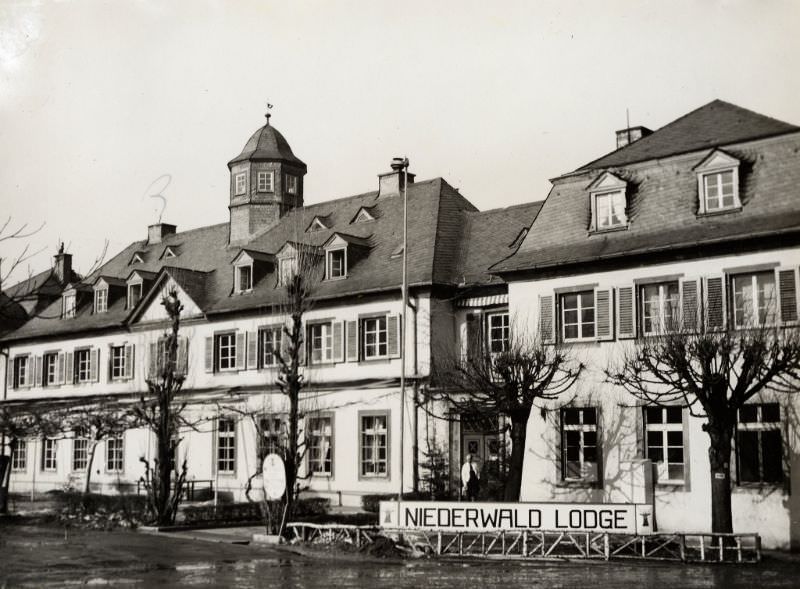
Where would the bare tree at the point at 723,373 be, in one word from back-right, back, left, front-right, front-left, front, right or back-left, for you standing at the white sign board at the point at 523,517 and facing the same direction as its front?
left

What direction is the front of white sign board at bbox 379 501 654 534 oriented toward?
toward the camera

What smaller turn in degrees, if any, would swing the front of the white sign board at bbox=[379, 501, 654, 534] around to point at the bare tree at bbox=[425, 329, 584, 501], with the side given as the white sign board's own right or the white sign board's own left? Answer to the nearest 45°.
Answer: approximately 180°

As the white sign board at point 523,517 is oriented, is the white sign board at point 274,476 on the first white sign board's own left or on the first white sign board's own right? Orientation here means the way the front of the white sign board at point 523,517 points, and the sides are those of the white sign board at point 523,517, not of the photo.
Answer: on the first white sign board's own right

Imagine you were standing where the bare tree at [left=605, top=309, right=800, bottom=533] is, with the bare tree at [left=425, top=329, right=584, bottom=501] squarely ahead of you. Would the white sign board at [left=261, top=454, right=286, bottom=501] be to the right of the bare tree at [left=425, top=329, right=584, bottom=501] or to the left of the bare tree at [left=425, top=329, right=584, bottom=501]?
left

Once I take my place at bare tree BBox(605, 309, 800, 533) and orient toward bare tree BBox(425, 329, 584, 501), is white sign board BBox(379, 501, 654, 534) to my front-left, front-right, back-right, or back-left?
front-left
